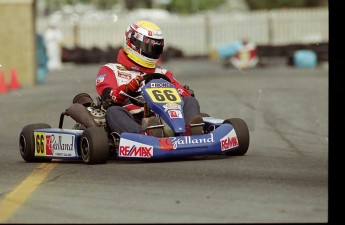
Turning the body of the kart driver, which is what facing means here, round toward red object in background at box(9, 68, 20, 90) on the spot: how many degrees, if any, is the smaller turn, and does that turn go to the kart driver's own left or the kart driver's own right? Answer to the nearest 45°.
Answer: approximately 135° to the kart driver's own left

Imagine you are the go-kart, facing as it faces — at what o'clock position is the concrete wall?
The concrete wall is roughly at 7 o'clock from the go-kart.

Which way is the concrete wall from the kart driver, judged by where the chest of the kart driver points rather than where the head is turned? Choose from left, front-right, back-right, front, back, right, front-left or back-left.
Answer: back-left

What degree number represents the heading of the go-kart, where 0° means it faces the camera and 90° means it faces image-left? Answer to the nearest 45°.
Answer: approximately 315°

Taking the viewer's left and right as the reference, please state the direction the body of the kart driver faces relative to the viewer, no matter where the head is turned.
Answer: facing the viewer and to the right of the viewer

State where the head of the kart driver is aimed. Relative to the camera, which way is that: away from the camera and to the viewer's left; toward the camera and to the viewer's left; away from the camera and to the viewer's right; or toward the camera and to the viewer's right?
toward the camera and to the viewer's right

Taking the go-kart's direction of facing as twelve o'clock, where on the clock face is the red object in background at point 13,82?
The red object in background is roughly at 7 o'clock from the go-kart.
